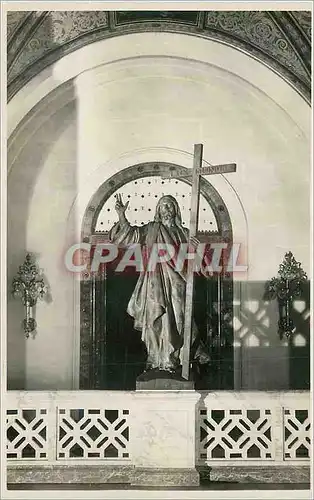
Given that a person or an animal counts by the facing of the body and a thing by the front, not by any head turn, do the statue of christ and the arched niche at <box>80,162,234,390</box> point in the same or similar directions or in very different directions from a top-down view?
same or similar directions

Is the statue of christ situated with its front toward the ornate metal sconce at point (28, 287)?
no

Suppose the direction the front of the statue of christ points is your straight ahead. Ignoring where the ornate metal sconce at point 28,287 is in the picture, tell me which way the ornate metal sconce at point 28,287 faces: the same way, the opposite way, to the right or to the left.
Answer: the same way

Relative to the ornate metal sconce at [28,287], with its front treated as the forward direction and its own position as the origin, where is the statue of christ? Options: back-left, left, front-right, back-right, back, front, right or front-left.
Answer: front-left

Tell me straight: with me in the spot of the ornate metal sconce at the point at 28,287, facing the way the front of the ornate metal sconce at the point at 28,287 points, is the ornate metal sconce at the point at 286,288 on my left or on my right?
on my left

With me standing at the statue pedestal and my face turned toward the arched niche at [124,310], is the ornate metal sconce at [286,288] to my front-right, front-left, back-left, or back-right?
front-right

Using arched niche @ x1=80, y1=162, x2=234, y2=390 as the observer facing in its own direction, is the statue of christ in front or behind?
in front

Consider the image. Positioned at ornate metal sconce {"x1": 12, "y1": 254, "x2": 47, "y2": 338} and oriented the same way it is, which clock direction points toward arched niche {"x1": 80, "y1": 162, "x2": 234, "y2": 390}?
The arched niche is roughly at 9 o'clock from the ornate metal sconce.

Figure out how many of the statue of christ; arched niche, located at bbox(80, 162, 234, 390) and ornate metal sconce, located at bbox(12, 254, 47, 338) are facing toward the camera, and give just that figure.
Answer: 3

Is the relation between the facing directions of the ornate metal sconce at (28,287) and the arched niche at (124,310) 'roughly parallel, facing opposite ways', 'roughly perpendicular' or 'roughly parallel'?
roughly parallel

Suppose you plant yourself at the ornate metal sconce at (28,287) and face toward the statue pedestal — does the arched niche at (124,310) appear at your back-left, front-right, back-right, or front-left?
front-left

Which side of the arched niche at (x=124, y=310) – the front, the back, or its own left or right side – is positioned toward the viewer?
front

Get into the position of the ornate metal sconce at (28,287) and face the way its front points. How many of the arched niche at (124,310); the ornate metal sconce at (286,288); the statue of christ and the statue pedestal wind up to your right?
0

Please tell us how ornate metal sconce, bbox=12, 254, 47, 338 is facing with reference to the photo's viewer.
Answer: facing the viewer
